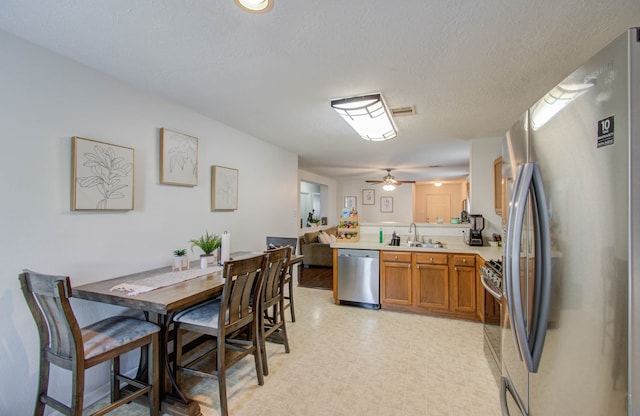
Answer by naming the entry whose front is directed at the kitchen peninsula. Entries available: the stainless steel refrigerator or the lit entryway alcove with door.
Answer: the lit entryway alcove with door

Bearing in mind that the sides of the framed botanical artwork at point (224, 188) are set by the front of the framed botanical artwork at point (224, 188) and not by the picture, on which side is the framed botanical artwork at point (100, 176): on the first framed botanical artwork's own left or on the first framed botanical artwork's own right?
on the first framed botanical artwork's own right

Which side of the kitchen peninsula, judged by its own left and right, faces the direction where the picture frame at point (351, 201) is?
back

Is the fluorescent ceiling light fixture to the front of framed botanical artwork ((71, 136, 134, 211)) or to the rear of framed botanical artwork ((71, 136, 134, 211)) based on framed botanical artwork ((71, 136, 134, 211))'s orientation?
to the front

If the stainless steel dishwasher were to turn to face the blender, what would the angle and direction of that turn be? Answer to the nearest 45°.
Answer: approximately 90° to its left

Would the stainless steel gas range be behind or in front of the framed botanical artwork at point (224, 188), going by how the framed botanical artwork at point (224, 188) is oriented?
in front

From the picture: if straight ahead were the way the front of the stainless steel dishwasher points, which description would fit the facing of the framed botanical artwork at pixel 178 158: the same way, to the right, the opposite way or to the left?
to the left

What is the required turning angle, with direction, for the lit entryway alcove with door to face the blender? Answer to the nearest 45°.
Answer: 0° — it already faces it

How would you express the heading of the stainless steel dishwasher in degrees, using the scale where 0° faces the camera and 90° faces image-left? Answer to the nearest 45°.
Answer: approximately 0°
